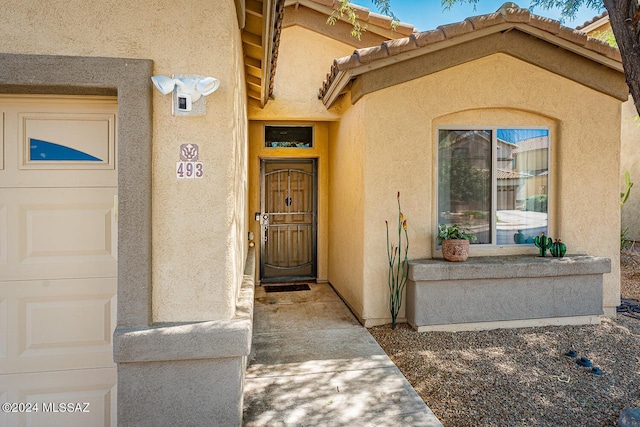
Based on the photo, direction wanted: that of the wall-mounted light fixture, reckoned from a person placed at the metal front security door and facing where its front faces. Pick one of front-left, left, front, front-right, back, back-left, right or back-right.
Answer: front

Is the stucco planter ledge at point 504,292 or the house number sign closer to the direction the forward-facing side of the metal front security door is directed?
the house number sign

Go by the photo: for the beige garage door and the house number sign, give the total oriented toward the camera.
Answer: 2

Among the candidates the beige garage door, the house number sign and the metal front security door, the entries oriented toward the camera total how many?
3

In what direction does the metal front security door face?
toward the camera

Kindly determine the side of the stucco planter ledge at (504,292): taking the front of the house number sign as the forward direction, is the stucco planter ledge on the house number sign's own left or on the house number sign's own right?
on the house number sign's own left

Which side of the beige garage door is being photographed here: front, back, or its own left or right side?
front

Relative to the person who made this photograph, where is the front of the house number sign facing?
facing the viewer

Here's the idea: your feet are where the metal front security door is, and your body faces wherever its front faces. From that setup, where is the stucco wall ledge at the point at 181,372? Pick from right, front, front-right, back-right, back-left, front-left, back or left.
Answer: front

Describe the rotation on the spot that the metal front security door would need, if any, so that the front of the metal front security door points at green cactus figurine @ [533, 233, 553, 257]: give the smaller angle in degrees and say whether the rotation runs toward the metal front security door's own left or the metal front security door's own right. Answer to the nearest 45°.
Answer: approximately 45° to the metal front security door's own left

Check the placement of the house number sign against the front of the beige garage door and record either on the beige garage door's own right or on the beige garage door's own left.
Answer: on the beige garage door's own left

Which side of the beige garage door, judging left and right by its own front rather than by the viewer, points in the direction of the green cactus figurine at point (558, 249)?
left

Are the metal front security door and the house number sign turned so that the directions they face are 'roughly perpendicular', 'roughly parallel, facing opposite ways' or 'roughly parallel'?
roughly parallel

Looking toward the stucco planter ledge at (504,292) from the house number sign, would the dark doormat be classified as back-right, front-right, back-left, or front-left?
front-left
